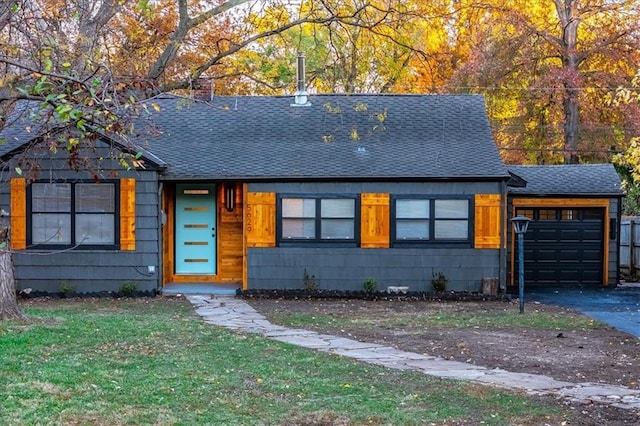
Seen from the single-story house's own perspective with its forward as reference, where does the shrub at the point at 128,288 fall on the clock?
The shrub is roughly at 3 o'clock from the single-story house.

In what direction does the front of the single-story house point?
toward the camera

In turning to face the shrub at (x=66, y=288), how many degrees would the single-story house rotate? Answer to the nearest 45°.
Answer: approximately 90° to its right
